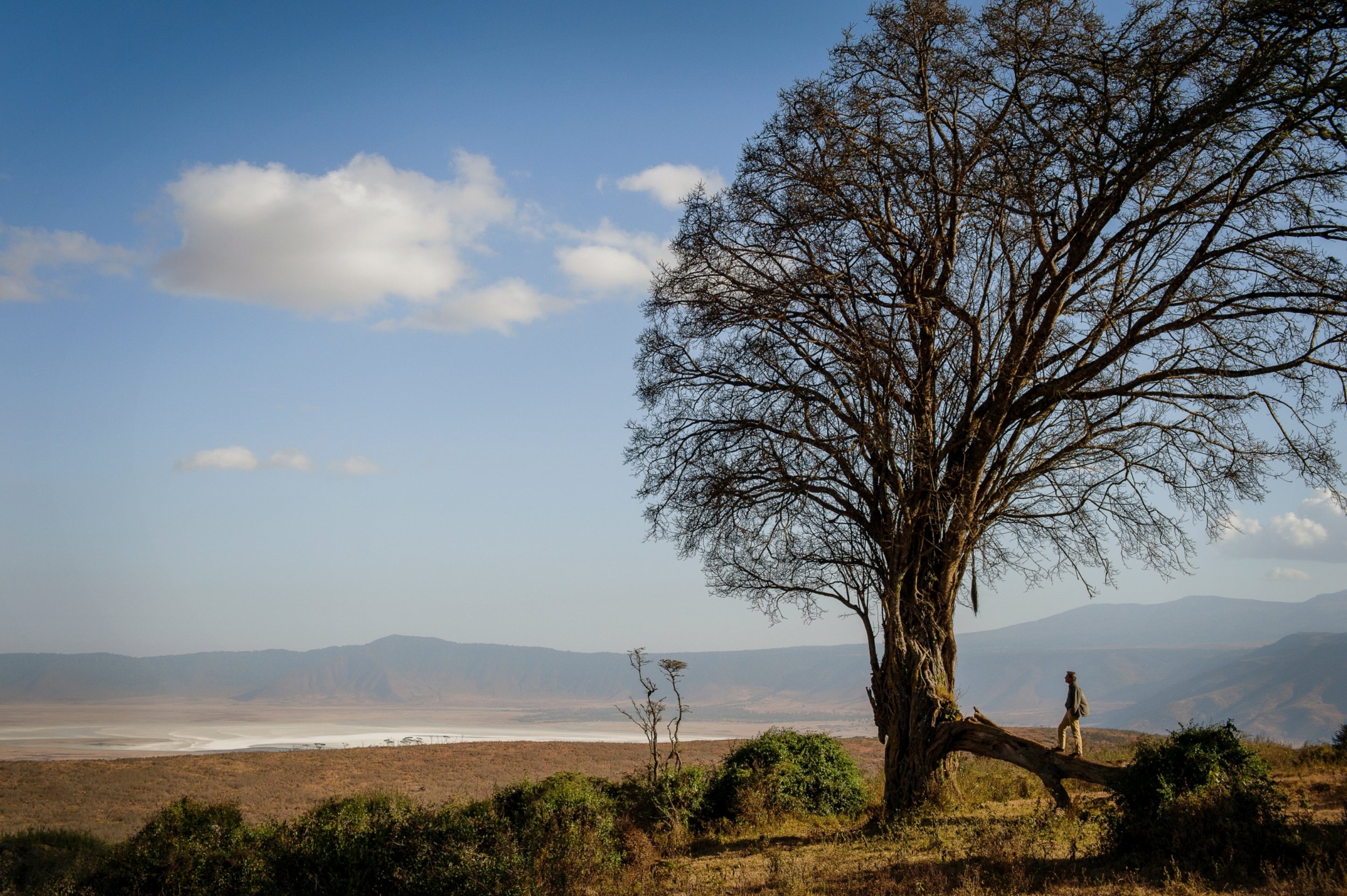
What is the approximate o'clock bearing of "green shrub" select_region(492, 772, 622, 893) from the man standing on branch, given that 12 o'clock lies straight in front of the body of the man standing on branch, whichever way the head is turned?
The green shrub is roughly at 11 o'clock from the man standing on branch.

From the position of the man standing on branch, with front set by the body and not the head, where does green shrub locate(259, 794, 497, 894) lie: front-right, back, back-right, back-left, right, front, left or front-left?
front-left

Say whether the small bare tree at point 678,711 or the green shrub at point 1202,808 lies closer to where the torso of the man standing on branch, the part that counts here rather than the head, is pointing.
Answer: the small bare tree

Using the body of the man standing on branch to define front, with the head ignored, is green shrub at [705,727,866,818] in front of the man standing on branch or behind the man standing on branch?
in front

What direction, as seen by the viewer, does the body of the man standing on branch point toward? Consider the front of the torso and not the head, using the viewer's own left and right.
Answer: facing to the left of the viewer

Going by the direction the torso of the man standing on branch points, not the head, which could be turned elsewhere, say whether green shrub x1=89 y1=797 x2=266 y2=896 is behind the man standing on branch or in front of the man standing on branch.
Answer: in front

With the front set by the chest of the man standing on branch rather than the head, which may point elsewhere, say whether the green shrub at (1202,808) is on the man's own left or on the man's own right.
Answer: on the man's own left

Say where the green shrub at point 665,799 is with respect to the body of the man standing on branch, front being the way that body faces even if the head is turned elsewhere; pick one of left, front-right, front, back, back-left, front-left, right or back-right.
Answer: front
